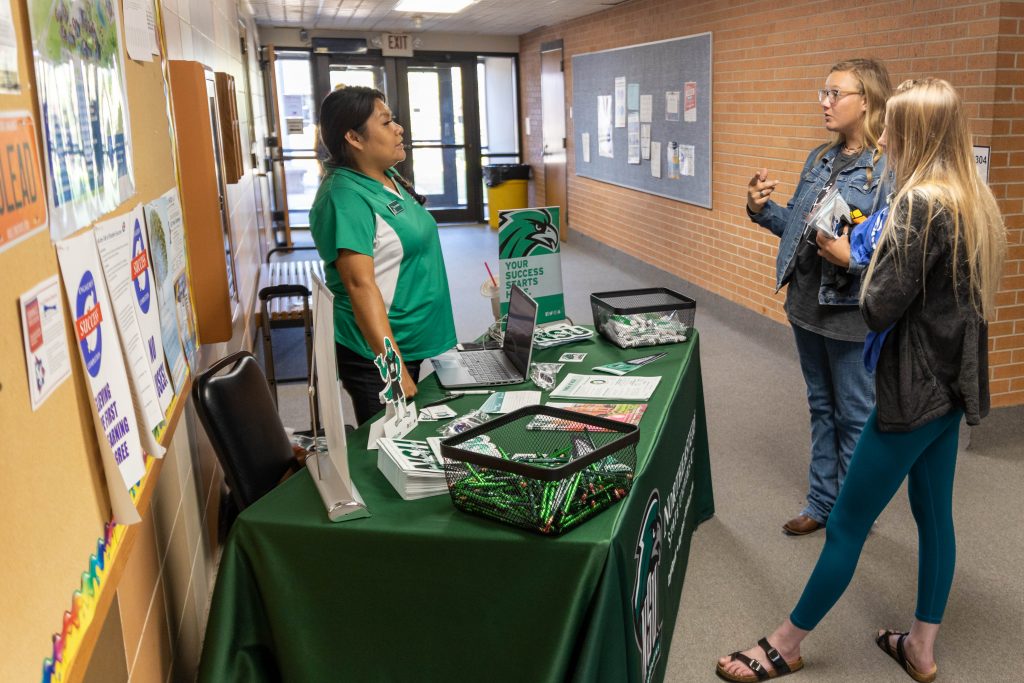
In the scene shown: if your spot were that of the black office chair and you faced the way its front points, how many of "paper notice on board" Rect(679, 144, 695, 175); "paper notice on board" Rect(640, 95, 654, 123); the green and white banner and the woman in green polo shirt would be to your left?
4

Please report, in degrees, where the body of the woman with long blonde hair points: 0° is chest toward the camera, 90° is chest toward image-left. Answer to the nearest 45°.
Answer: approximately 90°

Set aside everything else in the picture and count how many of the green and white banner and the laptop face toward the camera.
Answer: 1

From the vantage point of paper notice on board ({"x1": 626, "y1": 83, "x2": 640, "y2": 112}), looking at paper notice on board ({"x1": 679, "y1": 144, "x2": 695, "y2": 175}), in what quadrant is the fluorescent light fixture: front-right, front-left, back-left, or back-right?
back-right

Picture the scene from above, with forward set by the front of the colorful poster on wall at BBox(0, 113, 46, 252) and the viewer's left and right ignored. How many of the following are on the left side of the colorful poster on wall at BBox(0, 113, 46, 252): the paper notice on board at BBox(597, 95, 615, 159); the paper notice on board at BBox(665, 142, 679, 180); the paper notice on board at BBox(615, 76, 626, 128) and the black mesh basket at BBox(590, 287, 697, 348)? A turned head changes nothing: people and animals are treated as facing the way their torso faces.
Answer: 4

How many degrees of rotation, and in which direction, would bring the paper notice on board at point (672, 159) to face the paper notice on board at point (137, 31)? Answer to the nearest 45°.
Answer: approximately 45° to its left

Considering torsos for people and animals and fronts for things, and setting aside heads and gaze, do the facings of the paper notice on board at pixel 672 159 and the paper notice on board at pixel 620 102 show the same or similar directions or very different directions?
same or similar directions

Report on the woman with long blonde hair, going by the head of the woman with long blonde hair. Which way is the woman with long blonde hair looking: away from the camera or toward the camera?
away from the camera

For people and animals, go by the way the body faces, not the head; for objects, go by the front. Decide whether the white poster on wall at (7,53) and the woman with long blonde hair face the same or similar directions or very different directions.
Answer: very different directions

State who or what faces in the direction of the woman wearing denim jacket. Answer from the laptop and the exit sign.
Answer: the exit sign

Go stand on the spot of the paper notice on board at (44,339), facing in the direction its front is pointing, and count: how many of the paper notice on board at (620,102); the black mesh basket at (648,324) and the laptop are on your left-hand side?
3

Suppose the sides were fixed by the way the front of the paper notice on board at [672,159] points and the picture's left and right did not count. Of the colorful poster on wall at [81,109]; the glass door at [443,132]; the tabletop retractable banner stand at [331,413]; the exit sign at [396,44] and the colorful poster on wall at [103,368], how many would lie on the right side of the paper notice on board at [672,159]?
2

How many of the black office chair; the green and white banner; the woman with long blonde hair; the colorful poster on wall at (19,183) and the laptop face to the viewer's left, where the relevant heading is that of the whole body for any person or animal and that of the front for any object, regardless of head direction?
2

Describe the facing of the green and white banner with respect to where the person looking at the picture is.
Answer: facing the viewer

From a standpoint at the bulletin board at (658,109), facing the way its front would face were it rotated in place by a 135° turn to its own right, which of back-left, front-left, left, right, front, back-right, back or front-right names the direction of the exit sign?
front-left

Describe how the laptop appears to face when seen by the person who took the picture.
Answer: facing to the left of the viewer

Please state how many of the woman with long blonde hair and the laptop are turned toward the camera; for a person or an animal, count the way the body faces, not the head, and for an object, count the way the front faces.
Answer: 0

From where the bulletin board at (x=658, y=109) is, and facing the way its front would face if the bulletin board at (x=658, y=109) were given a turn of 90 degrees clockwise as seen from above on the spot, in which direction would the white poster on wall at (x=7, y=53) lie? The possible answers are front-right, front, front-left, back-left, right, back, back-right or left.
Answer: back-left

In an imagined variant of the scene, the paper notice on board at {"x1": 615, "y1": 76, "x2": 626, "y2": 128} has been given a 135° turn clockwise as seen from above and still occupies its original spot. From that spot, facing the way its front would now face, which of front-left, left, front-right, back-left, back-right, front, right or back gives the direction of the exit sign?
front-left
